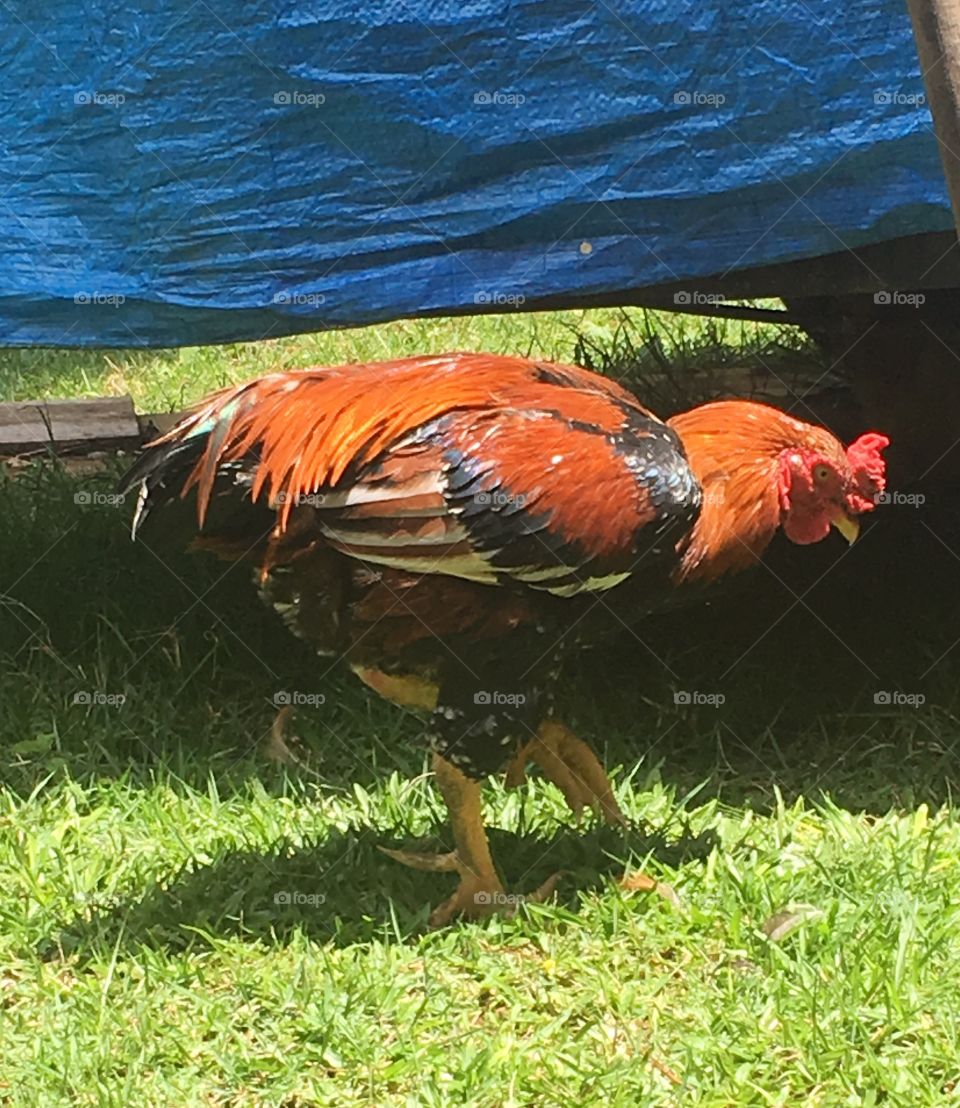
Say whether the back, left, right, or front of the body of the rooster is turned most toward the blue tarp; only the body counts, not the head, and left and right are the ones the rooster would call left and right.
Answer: left

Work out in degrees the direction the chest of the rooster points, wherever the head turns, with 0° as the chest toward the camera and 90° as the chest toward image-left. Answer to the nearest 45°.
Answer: approximately 270°
